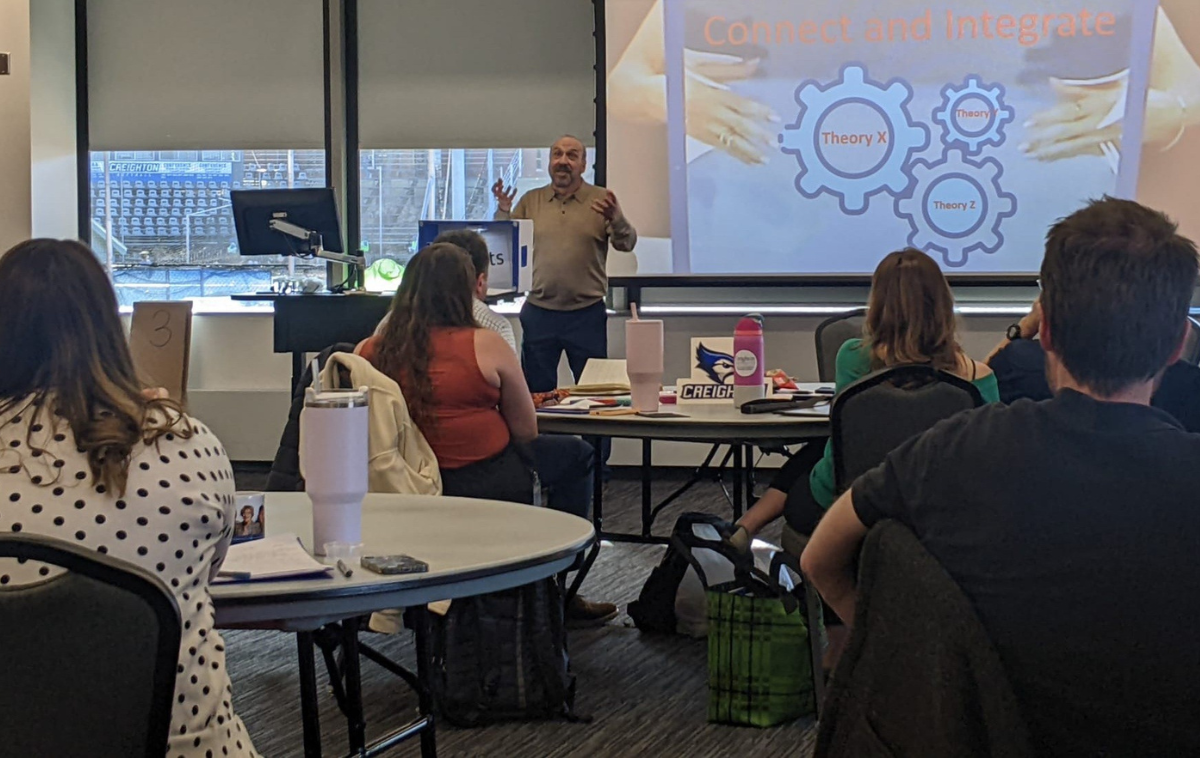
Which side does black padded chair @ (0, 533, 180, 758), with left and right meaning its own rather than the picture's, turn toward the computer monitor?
front

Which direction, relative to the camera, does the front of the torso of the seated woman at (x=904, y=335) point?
away from the camera

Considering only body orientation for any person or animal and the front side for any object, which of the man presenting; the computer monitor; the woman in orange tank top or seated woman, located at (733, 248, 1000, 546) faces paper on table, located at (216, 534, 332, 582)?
the man presenting

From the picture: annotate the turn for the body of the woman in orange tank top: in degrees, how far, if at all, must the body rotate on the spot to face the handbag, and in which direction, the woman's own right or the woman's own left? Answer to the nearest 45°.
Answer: approximately 90° to the woman's own right

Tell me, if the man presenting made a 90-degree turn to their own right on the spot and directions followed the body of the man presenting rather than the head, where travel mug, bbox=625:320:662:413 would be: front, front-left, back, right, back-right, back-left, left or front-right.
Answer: left

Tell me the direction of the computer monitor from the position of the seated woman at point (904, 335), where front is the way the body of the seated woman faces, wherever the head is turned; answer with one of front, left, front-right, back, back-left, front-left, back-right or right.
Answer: front-left

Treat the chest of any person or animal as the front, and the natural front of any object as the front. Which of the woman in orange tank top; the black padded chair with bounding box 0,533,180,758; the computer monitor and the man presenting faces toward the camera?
the man presenting

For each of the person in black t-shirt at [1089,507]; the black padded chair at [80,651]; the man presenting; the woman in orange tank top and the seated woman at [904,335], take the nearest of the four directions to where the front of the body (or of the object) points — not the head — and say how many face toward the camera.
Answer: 1

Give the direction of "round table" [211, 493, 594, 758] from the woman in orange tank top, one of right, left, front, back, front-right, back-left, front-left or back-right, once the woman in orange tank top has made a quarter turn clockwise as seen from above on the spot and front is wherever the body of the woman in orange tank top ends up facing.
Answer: front-right

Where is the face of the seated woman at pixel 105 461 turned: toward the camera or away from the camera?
away from the camera

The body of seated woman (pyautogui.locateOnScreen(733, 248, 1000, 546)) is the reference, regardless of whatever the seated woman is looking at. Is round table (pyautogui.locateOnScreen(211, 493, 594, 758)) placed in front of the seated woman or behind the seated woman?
behind

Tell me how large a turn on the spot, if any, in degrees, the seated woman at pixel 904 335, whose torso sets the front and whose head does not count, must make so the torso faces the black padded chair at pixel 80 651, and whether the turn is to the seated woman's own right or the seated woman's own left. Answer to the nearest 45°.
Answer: approximately 180°

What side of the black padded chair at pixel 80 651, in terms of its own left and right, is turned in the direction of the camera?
back

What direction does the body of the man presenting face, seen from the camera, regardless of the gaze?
toward the camera

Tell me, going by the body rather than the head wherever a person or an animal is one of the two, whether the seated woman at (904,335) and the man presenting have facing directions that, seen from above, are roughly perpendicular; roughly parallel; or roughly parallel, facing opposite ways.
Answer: roughly parallel, facing opposite ways

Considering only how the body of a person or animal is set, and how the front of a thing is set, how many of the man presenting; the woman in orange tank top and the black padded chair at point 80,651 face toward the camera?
1

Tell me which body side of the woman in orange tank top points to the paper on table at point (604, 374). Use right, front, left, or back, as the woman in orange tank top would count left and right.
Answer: front

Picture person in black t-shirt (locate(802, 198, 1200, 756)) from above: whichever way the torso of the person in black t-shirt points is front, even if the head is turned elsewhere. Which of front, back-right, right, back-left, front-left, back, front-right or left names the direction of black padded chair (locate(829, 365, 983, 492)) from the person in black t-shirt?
front
